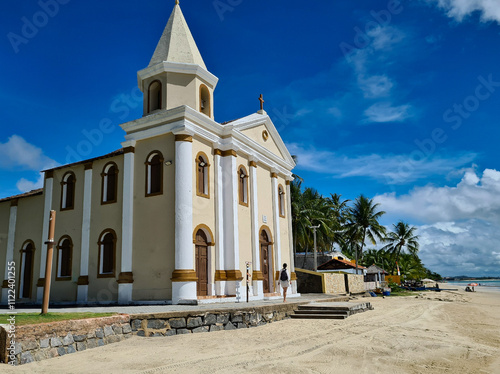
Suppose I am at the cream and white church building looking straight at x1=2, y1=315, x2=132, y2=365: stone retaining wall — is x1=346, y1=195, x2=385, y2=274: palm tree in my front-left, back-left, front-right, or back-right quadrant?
back-left

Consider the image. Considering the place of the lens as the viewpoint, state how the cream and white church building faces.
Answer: facing the viewer and to the right of the viewer

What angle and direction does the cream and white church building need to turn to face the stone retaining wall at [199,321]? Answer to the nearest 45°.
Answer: approximately 45° to its right

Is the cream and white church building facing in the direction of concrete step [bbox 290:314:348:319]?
yes

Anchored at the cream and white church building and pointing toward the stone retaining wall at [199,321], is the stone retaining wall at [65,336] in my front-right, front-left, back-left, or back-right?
front-right

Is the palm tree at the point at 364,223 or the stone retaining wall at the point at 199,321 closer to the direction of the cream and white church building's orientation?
the stone retaining wall

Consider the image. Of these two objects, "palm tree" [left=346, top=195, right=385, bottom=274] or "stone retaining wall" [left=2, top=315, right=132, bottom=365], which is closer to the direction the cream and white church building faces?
the stone retaining wall

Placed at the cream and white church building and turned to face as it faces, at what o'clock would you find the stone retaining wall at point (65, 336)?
The stone retaining wall is roughly at 2 o'clock from the cream and white church building.

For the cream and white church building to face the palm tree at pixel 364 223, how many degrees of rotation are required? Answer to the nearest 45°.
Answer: approximately 90° to its left

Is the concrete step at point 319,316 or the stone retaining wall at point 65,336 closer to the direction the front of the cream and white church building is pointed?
the concrete step
